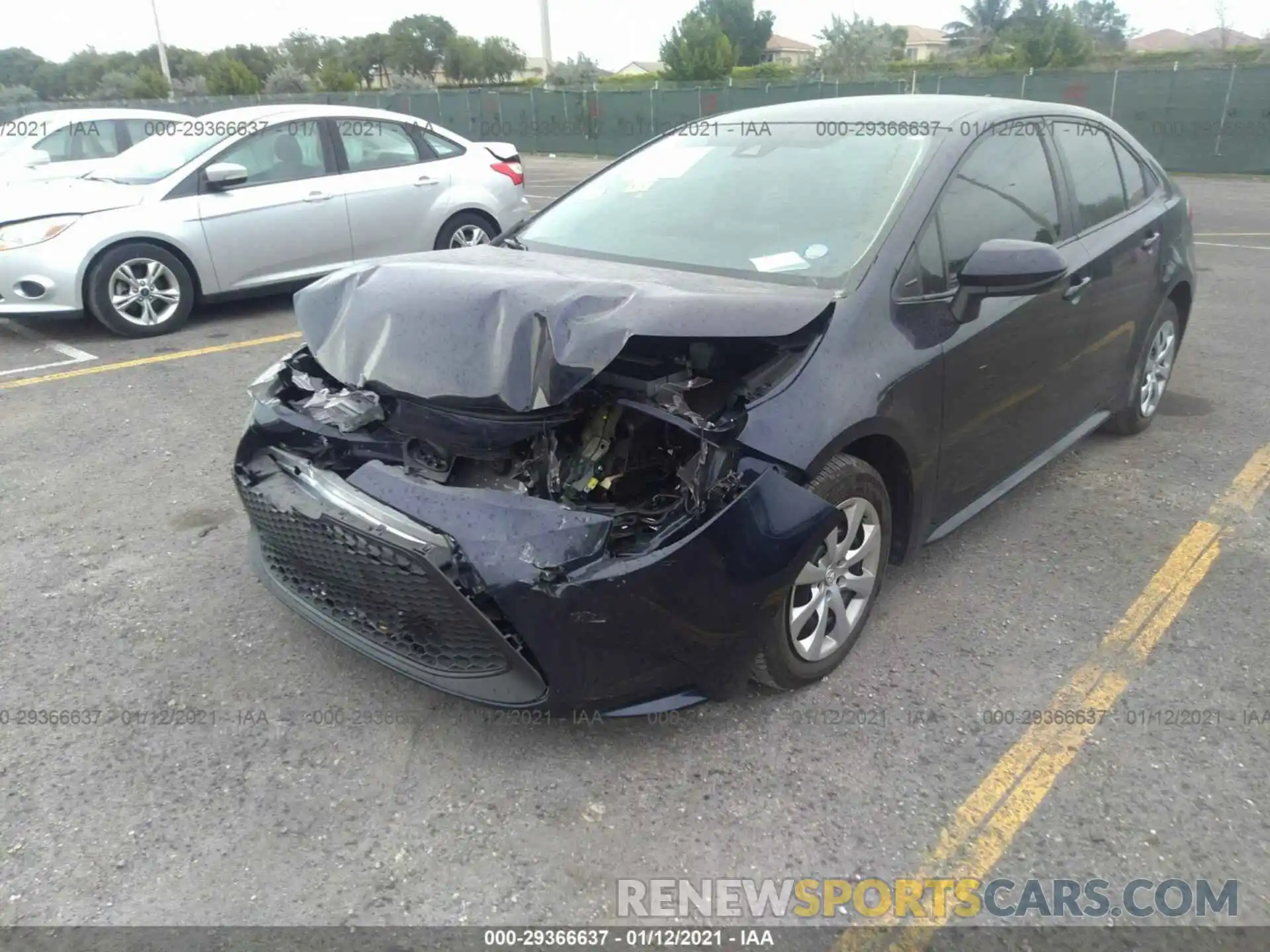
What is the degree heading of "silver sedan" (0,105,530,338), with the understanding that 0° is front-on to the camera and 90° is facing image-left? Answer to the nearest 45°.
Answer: approximately 45°

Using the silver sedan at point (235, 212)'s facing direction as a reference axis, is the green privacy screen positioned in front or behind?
behind

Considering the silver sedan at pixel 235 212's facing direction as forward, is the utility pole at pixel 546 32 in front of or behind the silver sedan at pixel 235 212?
behind
